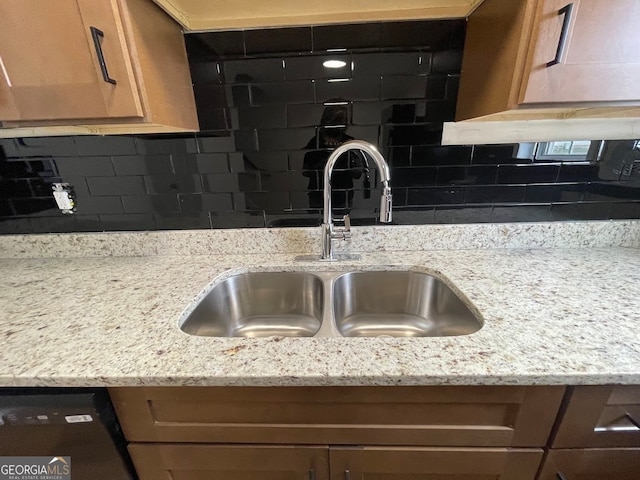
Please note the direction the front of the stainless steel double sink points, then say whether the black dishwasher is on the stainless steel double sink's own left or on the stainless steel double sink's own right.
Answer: on the stainless steel double sink's own right

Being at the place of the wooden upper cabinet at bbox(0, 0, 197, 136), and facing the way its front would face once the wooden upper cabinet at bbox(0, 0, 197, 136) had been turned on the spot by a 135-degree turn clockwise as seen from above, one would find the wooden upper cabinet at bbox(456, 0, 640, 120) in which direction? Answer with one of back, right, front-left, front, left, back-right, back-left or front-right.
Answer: back-right

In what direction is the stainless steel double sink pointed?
toward the camera

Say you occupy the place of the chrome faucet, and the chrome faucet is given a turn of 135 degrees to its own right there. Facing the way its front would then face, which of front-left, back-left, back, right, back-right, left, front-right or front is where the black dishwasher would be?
front

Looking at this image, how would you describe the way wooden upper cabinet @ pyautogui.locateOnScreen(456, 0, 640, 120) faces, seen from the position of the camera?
facing the viewer and to the right of the viewer

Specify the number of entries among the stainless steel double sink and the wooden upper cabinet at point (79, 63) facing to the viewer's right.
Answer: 0

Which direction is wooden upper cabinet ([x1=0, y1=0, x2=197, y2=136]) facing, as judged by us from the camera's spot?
facing the viewer and to the left of the viewer
